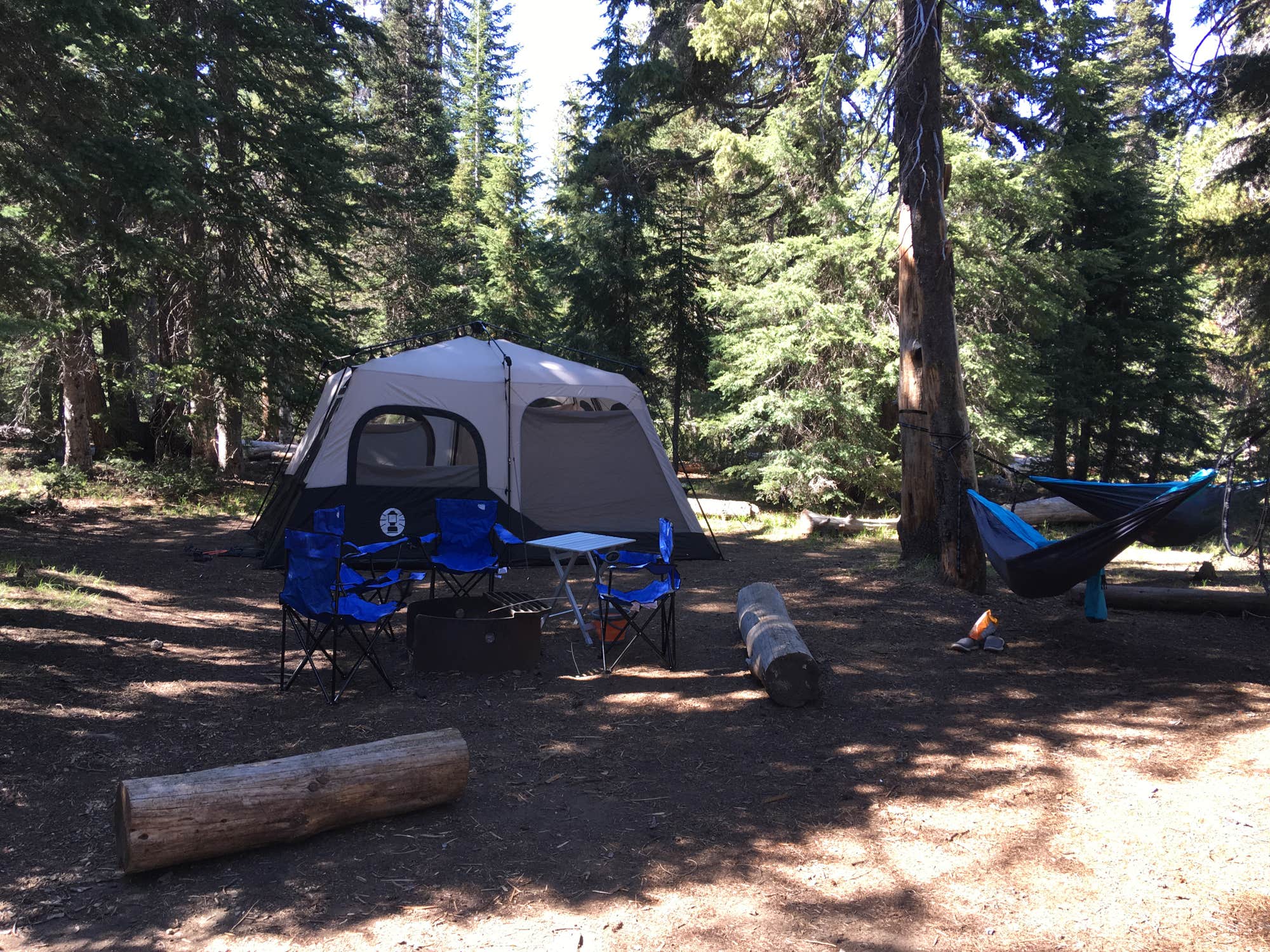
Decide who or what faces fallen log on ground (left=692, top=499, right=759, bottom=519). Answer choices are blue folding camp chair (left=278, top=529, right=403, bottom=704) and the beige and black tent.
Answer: the blue folding camp chair

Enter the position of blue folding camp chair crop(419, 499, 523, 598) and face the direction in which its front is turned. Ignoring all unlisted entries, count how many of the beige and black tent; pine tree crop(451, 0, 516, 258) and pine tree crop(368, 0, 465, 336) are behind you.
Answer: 3

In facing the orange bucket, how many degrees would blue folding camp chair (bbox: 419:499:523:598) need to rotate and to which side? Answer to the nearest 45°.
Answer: approximately 45° to its left

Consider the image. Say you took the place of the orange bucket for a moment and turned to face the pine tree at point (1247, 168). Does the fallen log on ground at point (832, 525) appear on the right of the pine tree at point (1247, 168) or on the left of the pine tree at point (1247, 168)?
left

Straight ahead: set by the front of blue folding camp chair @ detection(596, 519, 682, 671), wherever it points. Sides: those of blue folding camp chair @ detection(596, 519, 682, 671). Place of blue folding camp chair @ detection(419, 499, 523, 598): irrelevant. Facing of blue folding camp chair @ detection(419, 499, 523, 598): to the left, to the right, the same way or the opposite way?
to the left

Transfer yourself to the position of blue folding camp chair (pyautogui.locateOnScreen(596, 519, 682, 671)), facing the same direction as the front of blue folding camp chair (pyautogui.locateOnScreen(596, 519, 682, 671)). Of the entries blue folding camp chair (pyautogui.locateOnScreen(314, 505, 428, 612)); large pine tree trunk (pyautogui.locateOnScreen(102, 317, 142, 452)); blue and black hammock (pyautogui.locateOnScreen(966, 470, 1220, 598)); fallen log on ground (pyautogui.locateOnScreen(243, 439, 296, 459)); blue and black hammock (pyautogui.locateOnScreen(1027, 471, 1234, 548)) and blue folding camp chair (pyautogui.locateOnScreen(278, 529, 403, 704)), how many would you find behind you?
2

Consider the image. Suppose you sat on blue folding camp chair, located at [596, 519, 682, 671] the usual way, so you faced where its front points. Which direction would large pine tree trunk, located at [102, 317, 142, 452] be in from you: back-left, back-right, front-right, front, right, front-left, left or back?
front-right

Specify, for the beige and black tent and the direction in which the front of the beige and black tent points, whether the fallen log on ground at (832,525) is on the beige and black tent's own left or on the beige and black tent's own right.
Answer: on the beige and black tent's own left

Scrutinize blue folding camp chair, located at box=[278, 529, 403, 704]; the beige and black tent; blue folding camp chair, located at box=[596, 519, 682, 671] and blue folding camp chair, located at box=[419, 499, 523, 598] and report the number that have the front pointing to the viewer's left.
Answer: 1

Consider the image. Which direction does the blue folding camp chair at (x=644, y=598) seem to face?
to the viewer's left

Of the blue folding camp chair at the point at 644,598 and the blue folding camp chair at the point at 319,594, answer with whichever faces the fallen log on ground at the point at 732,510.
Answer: the blue folding camp chair at the point at 319,594

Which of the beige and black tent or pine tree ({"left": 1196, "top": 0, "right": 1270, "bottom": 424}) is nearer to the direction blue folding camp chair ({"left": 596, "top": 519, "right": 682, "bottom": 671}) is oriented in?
the beige and black tent

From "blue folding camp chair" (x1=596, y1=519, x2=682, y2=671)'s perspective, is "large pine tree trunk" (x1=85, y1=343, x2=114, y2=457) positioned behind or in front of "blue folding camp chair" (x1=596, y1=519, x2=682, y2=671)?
in front

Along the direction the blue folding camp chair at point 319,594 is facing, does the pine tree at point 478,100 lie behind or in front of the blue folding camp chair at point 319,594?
in front

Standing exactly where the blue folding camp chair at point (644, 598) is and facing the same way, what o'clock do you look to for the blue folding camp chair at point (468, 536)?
the blue folding camp chair at point (468, 536) is roughly at 1 o'clock from the blue folding camp chair at point (644, 598).

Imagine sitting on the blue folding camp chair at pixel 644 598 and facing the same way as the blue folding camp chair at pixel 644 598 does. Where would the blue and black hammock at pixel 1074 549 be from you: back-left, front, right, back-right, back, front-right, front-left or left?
back

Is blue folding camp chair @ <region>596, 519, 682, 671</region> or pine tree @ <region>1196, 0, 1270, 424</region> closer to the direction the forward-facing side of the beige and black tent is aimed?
the blue folding camp chair
